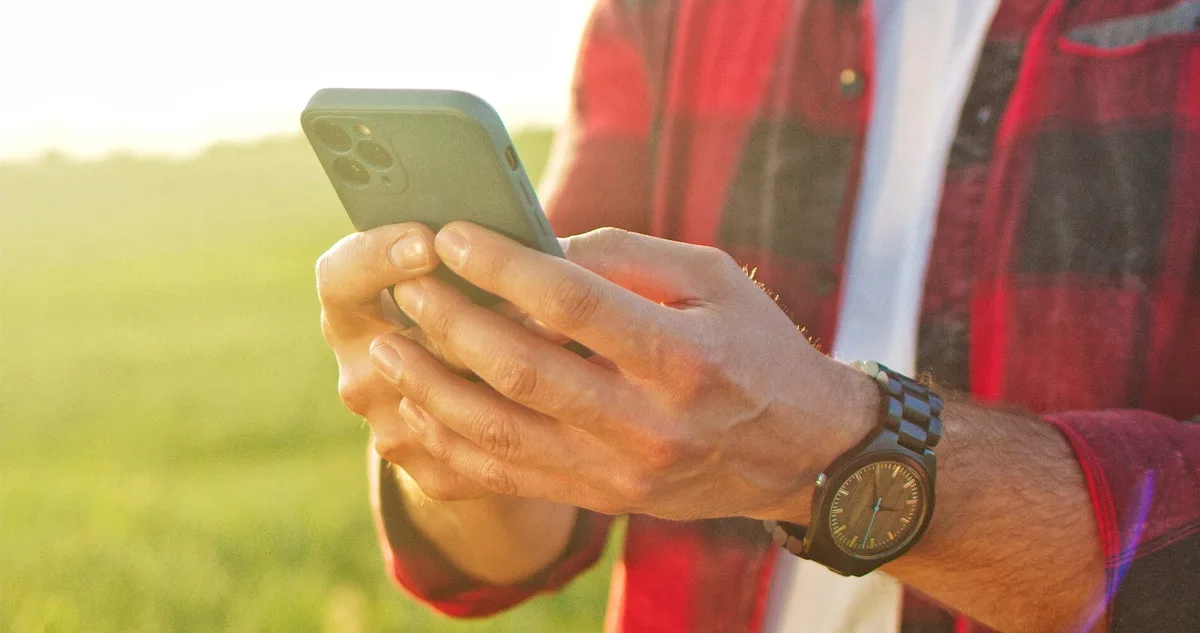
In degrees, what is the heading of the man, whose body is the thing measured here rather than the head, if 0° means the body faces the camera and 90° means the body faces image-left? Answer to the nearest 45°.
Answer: approximately 45°
